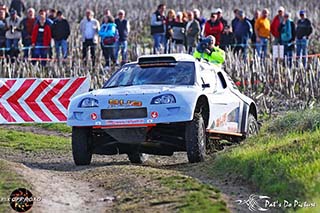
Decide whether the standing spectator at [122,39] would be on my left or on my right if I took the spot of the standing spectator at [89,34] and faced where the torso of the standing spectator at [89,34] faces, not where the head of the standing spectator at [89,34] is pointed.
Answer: on my left

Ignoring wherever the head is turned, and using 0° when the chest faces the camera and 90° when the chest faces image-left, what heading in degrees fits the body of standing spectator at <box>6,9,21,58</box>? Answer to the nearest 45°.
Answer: approximately 0°

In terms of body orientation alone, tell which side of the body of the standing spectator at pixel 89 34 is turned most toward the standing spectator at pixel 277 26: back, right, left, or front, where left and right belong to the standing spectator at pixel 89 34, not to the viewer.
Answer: left

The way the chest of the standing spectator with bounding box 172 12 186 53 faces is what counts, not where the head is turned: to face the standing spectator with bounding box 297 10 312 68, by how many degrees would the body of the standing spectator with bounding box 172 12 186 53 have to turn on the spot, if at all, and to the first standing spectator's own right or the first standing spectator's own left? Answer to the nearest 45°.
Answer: approximately 90° to the first standing spectator's own left

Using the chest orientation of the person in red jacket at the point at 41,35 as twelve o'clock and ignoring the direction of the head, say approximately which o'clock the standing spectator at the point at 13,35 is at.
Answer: The standing spectator is roughly at 4 o'clock from the person in red jacket.

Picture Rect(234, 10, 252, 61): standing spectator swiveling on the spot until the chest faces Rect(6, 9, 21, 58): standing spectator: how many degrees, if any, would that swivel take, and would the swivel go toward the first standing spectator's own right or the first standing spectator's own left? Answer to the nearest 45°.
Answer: approximately 45° to the first standing spectator's own right

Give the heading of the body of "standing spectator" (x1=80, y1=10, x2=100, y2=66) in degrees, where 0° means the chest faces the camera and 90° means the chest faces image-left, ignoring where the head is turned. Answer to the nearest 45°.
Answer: approximately 0°
